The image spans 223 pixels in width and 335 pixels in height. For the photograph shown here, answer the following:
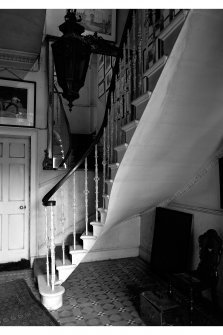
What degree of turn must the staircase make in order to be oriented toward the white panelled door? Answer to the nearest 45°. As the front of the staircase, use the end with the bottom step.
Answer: approximately 90° to its right

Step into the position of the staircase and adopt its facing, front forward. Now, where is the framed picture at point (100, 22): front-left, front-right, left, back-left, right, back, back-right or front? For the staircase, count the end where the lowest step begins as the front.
back-right

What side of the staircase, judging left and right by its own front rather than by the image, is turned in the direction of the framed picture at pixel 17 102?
right

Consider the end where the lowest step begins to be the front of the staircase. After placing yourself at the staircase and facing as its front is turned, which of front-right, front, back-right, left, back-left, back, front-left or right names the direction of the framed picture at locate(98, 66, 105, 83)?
back-right

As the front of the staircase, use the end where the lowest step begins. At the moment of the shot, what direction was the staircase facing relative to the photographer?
facing the viewer and to the left of the viewer

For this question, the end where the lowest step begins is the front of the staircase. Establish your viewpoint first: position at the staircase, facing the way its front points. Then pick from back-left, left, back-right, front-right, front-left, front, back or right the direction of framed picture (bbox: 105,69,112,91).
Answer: back-right
